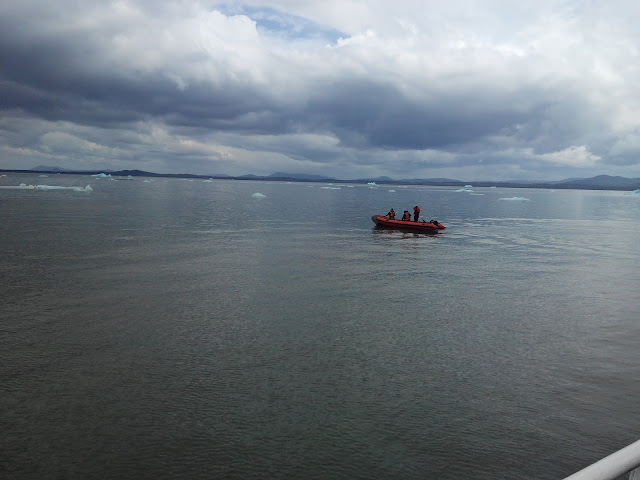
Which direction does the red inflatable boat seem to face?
to the viewer's left
